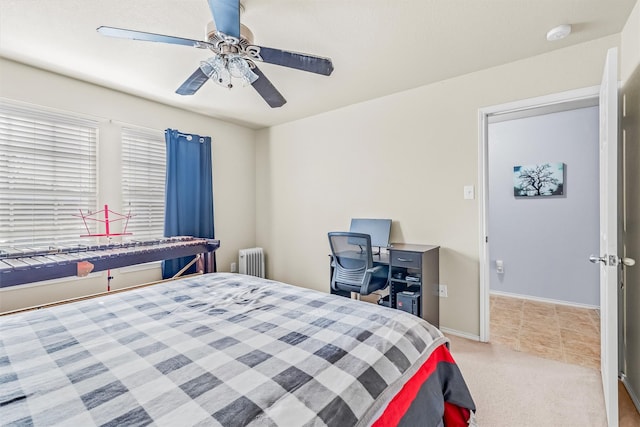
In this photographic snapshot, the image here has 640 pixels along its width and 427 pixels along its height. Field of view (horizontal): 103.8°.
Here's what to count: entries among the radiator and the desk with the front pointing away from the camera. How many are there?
0

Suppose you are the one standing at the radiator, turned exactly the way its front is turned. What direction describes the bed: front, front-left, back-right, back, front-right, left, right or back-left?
front-left

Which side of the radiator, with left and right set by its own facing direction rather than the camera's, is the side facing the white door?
left

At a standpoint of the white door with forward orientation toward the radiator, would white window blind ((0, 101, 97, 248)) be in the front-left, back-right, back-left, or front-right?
front-left

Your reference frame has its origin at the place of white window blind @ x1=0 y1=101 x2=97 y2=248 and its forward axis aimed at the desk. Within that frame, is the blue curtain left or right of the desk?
left

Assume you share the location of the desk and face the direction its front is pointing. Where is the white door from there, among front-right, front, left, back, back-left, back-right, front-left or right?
left

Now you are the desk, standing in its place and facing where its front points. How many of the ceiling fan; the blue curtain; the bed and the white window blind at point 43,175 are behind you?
0

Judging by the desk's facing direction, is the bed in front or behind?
in front

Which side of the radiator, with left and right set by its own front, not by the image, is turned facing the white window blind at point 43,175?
front

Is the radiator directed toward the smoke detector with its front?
no

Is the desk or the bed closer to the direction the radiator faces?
the bed

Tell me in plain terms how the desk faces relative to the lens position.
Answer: facing the viewer and to the left of the viewer

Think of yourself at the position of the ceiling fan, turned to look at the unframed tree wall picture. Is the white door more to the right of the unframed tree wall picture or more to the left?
right

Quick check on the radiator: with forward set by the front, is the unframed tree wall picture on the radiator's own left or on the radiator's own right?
on the radiator's own left

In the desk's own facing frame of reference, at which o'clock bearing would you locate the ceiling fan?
The ceiling fan is roughly at 12 o'clock from the desk.

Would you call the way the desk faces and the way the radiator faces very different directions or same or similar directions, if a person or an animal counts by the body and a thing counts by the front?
same or similar directions

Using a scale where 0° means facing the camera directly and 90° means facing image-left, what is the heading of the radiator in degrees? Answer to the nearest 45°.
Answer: approximately 45°

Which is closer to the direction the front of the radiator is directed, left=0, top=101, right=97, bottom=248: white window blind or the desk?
the white window blind
